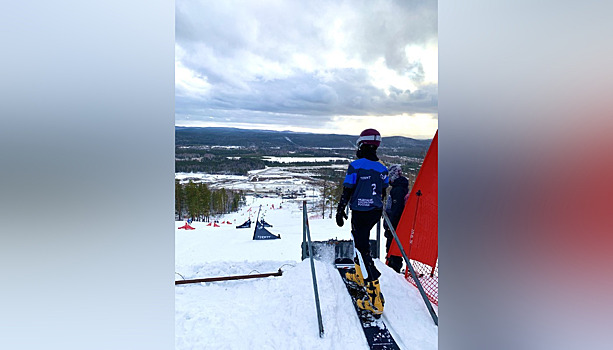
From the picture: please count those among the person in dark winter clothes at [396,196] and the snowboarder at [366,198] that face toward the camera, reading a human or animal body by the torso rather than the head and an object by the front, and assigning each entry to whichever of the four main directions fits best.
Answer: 0

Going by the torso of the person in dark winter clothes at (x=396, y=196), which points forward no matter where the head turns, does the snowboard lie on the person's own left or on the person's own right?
on the person's own left

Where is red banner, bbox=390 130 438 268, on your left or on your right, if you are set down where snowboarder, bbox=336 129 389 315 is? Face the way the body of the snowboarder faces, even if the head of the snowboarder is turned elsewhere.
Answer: on your right

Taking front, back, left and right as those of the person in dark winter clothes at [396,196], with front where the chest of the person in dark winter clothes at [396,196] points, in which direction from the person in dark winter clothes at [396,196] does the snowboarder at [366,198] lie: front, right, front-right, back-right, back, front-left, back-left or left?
left

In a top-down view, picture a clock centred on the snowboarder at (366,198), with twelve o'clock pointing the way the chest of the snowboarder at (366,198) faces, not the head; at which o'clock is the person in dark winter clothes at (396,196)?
the person in dark winter clothes at (396,196) is roughly at 2 o'clock from the snowboarder at (366,198).

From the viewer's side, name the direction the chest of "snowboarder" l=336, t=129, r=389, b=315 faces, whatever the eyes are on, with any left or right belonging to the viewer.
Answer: facing away from the viewer and to the left of the viewer
